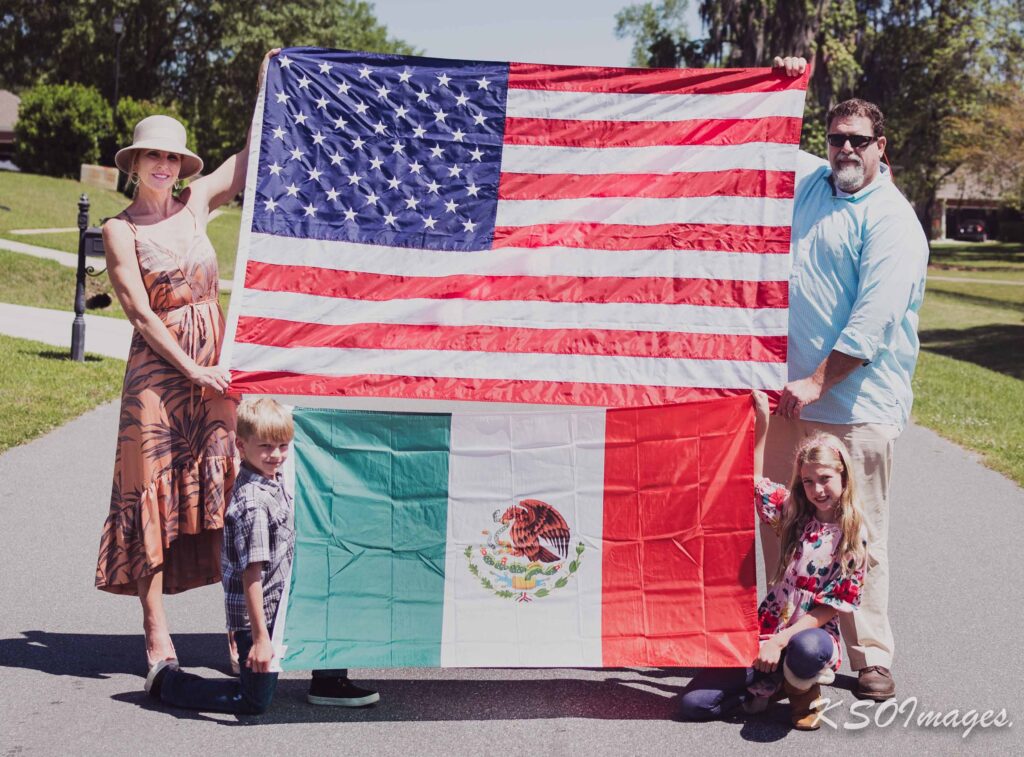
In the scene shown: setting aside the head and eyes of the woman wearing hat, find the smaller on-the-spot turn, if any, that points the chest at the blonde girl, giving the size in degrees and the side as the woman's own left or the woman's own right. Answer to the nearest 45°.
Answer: approximately 45° to the woman's own left

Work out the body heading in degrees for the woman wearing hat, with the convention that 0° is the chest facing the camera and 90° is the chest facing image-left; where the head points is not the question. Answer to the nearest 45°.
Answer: approximately 315°

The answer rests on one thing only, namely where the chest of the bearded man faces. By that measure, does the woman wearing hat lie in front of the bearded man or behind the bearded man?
in front

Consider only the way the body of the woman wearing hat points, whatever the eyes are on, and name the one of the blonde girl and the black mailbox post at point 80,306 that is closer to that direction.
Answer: the blonde girl

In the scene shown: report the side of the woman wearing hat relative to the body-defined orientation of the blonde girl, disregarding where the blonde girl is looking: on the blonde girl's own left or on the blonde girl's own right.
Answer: on the blonde girl's own right

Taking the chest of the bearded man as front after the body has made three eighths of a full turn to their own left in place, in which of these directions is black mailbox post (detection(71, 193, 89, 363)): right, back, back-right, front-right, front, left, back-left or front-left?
back-left

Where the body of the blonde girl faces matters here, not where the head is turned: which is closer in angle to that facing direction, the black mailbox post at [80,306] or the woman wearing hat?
the woman wearing hat

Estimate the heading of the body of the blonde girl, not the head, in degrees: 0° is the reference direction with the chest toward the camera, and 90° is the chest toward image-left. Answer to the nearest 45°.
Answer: approximately 0°

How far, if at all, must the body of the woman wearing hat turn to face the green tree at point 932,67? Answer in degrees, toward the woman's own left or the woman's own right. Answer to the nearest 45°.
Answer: approximately 90° to the woman's own left

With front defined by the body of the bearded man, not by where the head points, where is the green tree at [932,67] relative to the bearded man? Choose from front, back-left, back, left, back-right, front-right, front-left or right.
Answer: back-right
